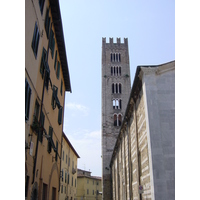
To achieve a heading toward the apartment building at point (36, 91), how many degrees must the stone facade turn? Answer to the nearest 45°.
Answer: approximately 45° to its right
